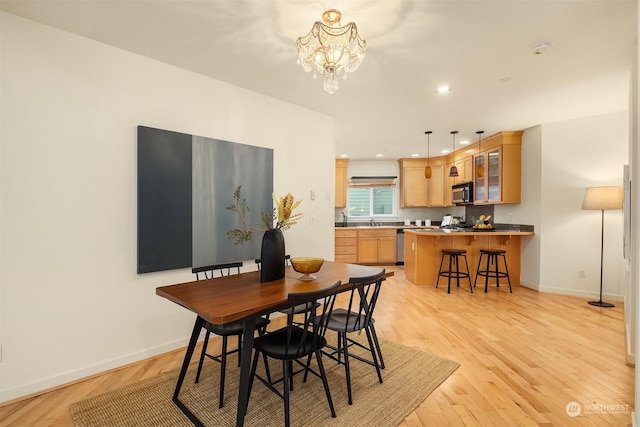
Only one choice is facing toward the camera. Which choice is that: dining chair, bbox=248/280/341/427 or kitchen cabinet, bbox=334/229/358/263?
the kitchen cabinet

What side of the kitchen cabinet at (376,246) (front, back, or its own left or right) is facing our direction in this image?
front

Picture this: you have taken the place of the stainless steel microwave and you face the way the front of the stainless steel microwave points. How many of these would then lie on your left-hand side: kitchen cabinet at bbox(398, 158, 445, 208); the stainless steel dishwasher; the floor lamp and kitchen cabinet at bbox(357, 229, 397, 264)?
1

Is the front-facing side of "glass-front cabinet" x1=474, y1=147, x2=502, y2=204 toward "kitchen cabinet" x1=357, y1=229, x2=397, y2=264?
no

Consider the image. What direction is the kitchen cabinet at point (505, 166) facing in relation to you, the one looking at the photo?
facing the viewer and to the left of the viewer

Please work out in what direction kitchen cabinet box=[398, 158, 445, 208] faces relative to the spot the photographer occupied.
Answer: facing the viewer

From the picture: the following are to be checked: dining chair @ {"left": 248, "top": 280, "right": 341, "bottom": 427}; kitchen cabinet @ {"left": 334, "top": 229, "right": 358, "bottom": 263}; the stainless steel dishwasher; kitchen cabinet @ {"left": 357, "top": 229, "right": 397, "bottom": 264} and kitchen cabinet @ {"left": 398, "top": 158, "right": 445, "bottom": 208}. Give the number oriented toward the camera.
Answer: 4

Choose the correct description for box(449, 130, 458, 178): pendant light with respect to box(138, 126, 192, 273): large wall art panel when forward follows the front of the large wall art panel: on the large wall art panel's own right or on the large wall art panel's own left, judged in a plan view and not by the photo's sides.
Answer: on the large wall art panel's own left

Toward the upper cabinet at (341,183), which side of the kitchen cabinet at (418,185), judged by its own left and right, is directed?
right

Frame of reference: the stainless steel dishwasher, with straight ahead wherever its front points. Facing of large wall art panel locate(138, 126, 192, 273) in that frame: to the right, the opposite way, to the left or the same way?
to the left

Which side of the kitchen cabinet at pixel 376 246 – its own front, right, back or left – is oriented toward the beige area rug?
front

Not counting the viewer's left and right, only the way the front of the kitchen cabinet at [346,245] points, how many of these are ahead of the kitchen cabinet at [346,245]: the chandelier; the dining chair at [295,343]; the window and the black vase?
3

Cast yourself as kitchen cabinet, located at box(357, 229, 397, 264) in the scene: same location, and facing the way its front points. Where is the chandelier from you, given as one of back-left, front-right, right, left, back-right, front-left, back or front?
front

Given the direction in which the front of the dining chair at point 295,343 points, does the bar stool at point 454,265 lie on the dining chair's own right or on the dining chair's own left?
on the dining chair's own right

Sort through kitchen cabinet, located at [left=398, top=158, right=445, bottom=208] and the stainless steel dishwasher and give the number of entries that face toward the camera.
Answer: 2
